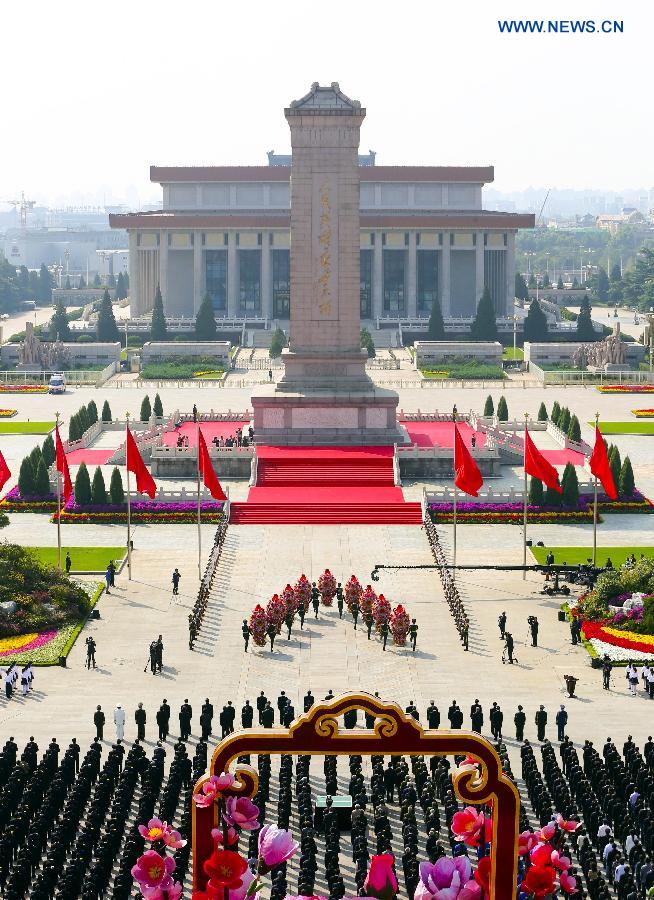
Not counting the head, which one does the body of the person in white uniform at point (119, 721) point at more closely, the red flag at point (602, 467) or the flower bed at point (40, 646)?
the flower bed

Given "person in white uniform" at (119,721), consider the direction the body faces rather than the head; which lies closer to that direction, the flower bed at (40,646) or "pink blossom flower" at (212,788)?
the flower bed

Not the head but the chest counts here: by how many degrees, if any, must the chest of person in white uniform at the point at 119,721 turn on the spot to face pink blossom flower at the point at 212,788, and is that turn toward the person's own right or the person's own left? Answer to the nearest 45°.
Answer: approximately 180°

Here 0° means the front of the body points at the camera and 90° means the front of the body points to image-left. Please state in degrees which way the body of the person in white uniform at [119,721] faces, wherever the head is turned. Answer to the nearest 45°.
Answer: approximately 180°

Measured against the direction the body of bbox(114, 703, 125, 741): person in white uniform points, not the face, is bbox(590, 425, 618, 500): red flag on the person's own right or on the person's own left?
on the person's own right

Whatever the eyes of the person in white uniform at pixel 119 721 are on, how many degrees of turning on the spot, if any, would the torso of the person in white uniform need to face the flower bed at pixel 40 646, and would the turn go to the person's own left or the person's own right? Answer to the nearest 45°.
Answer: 0° — they already face it

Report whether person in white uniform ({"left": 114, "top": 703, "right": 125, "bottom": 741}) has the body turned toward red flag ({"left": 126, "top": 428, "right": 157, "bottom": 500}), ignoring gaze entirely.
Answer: yes

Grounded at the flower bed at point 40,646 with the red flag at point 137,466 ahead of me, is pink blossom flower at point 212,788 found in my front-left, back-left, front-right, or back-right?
back-right
